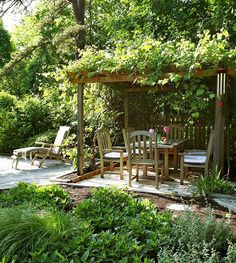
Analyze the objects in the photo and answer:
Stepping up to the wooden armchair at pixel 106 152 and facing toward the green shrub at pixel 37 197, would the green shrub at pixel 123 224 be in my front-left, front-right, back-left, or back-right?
front-left

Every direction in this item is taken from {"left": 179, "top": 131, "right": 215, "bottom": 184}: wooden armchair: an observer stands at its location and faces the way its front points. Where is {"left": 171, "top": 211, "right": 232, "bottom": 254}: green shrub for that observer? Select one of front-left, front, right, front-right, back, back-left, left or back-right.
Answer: left

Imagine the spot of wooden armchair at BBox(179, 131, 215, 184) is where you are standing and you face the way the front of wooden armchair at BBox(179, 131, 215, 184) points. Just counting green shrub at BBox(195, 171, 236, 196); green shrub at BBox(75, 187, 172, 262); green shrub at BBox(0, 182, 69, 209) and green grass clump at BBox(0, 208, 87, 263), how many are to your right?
0

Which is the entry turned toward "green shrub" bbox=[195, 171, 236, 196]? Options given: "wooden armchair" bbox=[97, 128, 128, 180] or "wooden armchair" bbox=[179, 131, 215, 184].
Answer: "wooden armchair" bbox=[97, 128, 128, 180]

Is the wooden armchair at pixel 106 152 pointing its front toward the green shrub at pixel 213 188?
yes

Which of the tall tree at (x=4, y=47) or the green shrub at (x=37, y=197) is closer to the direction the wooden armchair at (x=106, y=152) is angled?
the green shrub

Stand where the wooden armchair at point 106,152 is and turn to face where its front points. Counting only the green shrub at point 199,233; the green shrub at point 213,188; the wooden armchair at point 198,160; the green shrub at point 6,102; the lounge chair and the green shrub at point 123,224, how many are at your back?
2

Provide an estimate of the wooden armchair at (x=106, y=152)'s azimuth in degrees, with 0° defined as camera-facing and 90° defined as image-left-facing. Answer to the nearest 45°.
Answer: approximately 315°

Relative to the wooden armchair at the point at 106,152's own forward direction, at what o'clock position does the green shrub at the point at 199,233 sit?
The green shrub is roughly at 1 o'clock from the wooden armchair.

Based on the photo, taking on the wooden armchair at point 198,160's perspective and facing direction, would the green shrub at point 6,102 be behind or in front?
in front

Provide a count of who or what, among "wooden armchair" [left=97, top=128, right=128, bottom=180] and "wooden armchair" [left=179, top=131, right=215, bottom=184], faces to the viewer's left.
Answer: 1

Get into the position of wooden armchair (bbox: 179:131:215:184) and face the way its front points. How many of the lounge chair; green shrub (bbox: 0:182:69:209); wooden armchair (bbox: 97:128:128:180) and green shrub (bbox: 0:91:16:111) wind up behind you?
0

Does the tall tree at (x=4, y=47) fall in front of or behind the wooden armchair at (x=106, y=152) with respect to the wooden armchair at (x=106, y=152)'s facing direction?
behind

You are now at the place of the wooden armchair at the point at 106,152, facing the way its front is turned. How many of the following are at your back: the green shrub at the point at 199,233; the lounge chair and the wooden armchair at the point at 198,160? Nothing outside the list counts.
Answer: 1

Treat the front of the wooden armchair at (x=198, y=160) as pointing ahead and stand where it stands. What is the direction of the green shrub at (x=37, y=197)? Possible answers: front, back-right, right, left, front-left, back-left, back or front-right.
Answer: front-left

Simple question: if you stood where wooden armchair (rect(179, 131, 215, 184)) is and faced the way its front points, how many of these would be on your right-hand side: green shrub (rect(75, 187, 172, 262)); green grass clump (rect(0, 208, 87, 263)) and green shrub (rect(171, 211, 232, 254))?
0

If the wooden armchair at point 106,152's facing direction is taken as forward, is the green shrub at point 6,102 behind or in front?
behind

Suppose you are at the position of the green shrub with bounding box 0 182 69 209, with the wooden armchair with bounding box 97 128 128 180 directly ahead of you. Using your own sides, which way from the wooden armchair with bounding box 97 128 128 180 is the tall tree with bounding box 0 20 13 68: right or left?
left

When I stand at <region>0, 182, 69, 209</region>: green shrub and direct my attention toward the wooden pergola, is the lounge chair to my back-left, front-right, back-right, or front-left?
front-left

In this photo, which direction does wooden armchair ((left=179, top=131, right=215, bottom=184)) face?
to the viewer's left

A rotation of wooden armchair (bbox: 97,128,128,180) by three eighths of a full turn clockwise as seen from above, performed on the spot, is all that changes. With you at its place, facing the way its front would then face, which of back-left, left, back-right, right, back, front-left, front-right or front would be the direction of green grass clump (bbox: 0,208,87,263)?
left
